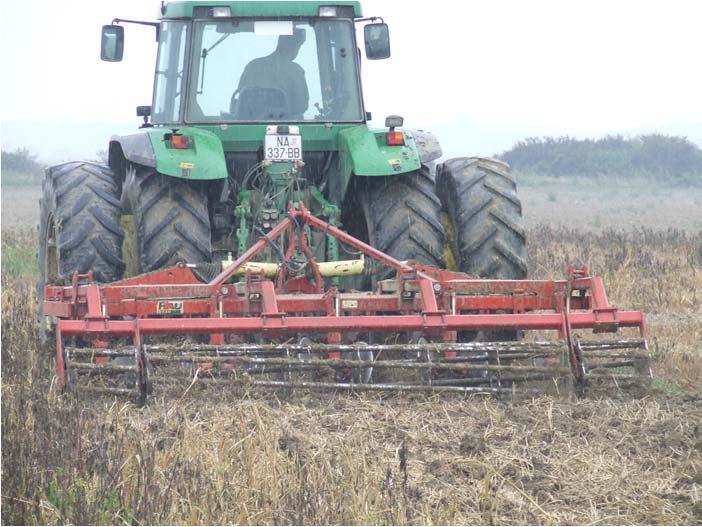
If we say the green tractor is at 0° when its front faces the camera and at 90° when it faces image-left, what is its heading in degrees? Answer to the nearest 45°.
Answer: approximately 180°

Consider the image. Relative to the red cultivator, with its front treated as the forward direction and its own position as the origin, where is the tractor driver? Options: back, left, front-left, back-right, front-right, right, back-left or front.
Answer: front

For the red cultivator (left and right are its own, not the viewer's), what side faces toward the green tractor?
front

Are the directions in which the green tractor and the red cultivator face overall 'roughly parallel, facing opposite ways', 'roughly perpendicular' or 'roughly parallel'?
roughly parallel

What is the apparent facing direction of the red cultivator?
away from the camera

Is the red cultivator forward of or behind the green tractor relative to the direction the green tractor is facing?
behind

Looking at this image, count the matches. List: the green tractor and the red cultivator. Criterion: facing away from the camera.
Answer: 2
